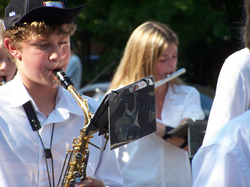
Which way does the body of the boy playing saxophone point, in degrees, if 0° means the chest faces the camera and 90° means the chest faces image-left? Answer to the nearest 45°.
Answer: approximately 315°

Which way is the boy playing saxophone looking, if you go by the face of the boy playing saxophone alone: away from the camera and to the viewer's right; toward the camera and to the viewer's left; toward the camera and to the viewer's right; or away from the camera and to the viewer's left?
toward the camera and to the viewer's right
